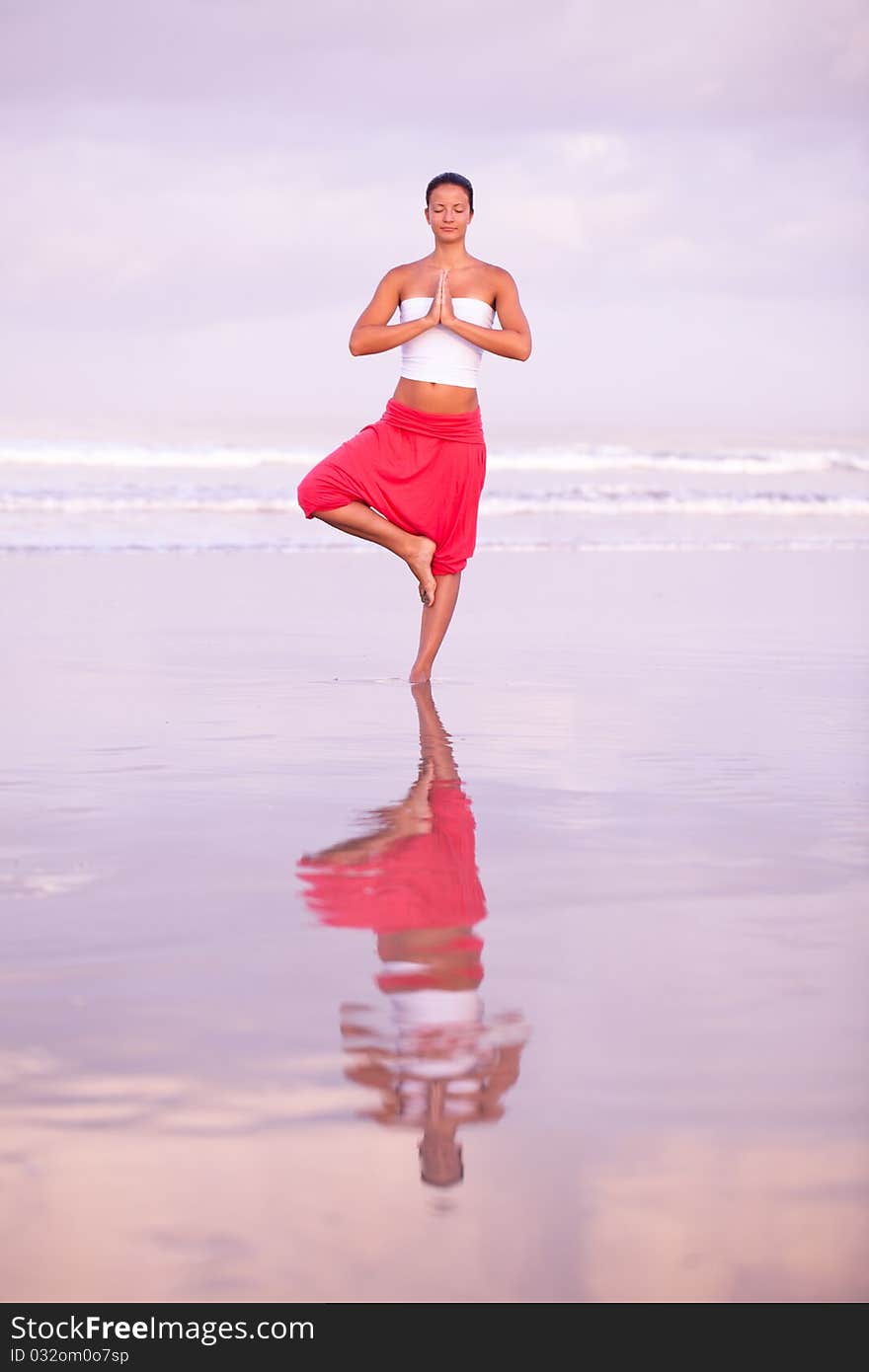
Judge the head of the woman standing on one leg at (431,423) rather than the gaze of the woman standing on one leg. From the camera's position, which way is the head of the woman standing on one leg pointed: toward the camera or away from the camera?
toward the camera

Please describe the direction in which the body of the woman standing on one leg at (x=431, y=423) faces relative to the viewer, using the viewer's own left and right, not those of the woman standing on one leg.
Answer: facing the viewer
